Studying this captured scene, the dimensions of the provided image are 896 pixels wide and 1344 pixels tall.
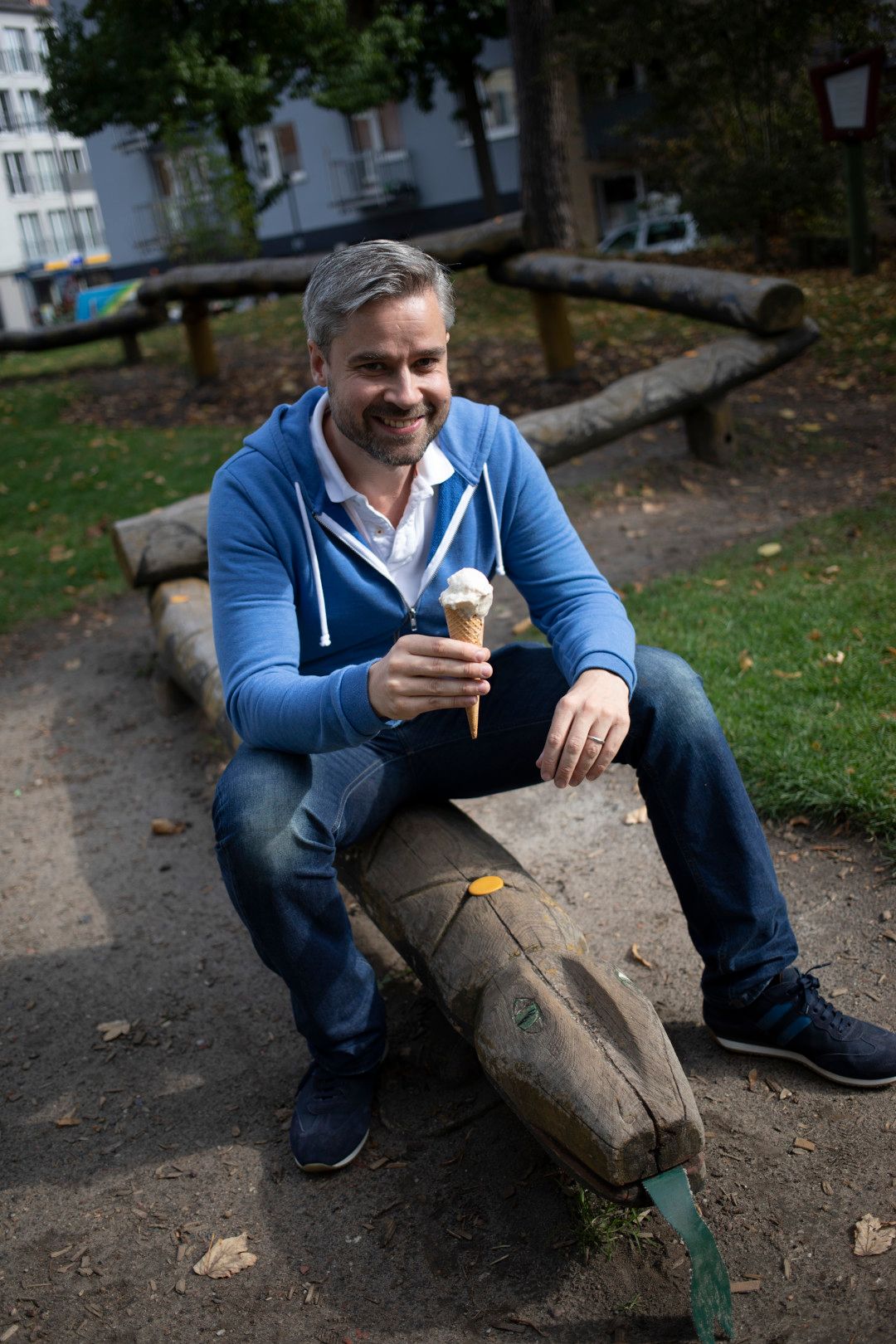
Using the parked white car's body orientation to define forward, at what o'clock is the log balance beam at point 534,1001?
The log balance beam is roughly at 9 o'clock from the parked white car.

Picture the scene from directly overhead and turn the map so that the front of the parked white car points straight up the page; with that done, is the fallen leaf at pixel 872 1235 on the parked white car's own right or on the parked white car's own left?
on the parked white car's own left

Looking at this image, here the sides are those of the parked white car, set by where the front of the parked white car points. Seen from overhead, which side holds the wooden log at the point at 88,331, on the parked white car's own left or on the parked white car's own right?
on the parked white car's own left

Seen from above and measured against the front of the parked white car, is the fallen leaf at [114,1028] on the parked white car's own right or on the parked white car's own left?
on the parked white car's own left

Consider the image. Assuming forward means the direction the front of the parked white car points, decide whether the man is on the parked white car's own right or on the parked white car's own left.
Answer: on the parked white car's own left

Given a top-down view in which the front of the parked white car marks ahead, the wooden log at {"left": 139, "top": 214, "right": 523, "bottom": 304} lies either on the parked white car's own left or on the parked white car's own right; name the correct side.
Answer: on the parked white car's own left

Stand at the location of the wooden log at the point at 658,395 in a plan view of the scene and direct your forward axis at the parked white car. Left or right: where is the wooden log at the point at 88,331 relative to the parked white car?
left

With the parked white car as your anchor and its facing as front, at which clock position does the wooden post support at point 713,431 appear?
The wooden post support is roughly at 9 o'clock from the parked white car.

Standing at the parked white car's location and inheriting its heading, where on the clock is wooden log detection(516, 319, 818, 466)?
The wooden log is roughly at 9 o'clock from the parked white car.

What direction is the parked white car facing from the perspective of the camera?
to the viewer's left

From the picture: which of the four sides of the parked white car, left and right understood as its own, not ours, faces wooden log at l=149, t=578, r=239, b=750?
left
